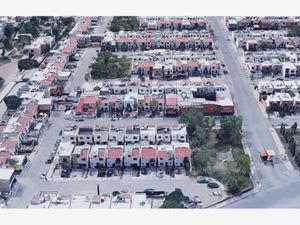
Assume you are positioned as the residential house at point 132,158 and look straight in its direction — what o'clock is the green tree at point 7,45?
The green tree is roughly at 5 o'clock from the residential house.

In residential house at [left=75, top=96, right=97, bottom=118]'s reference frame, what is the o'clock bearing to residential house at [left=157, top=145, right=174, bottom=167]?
residential house at [left=157, top=145, right=174, bottom=167] is roughly at 11 o'clock from residential house at [left=75, top=96, right=97, bottom=118].

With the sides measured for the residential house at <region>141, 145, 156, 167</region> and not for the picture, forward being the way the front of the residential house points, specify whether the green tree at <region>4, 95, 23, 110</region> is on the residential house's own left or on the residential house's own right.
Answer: on the residential house's own right

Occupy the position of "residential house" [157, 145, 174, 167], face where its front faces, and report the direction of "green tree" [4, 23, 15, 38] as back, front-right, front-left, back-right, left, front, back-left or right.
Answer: back-right

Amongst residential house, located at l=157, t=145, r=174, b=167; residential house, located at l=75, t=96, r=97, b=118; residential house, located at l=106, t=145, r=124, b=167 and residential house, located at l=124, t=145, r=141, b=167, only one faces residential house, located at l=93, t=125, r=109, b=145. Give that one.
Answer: residential house, located at l=75, t=96, r=97, b=118

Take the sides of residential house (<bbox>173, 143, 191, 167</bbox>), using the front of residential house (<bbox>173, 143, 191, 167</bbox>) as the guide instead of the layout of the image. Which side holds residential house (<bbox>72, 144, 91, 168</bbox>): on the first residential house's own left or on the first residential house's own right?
on the first residential house's own right

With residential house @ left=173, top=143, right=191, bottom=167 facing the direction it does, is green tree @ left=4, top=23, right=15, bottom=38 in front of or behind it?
behind

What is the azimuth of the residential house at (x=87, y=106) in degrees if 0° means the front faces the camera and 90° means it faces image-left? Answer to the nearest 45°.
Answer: approximately 0°

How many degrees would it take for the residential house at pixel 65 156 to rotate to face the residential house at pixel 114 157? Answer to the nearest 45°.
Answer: approximately 90° to its left

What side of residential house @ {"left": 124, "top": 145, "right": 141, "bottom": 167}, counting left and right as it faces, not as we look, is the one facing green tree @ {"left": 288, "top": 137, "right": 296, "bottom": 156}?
left

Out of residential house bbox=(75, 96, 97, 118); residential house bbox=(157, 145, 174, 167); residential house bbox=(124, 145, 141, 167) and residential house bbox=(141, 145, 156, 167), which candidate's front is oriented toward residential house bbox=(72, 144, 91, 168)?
residential house bbox=(75, 96, 97, 118)

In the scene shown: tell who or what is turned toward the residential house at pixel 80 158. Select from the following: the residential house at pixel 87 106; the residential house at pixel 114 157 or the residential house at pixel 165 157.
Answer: the residential house at pixel 87 106
